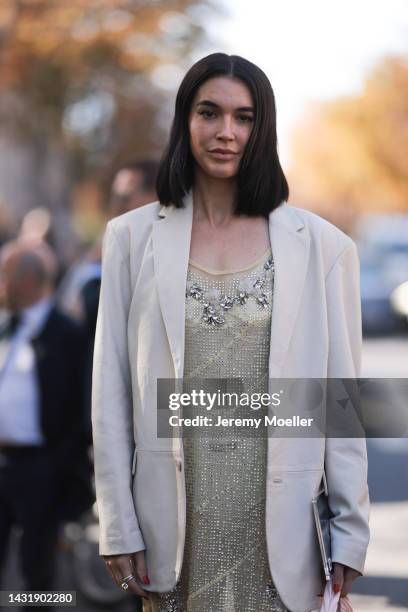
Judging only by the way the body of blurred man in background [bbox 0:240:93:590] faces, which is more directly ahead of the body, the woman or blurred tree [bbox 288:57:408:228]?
the woman

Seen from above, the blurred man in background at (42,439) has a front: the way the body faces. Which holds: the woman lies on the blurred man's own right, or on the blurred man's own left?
on the blurred man's own left

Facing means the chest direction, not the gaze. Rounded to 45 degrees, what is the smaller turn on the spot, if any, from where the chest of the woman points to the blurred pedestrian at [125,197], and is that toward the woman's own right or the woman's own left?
approximately 180°

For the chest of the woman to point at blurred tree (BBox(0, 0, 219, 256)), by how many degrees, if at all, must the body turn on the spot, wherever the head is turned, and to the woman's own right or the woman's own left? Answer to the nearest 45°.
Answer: approximately 180°

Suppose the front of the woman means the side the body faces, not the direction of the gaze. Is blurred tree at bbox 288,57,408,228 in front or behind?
behind

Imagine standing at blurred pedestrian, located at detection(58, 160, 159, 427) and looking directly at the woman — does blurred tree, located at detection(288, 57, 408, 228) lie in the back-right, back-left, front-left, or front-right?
back-left

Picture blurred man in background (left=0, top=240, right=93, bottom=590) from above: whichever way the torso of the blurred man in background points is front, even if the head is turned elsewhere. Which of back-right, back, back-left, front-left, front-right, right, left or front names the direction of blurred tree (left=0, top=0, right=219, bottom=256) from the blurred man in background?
back-right

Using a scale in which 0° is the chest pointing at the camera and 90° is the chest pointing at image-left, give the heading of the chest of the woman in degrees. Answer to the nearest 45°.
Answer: approximately 0°
